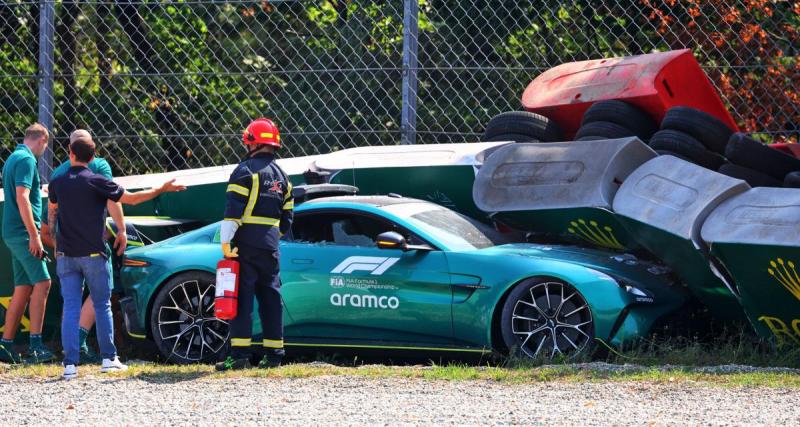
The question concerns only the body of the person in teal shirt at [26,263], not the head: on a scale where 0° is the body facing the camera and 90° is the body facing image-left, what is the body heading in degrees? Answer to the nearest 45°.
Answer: approximately 270°

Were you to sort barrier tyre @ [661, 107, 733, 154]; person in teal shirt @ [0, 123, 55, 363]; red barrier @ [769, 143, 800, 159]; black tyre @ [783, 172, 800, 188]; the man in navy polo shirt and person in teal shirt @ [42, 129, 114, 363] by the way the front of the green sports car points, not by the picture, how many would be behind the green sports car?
3

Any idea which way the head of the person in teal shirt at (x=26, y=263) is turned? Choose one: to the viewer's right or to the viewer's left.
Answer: to the viewer's right

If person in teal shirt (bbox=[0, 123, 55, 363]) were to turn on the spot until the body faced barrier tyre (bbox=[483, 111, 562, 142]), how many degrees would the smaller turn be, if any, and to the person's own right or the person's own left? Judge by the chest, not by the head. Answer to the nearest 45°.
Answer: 0° — they already face it

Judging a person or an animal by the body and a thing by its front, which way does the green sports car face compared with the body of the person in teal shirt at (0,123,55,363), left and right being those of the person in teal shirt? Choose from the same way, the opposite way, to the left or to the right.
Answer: the same way

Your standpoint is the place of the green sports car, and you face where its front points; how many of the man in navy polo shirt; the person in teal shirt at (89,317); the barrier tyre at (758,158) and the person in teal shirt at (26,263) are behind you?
3

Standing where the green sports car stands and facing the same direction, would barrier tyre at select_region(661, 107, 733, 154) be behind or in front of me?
in front

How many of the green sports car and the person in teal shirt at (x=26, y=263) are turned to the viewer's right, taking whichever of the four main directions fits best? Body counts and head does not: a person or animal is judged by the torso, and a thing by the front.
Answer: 2

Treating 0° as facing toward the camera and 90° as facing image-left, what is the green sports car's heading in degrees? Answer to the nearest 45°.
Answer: approximately 270°

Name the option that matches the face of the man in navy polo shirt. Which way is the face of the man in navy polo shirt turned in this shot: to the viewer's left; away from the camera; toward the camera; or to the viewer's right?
away from the camera

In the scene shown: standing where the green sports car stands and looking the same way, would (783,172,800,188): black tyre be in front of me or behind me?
in front

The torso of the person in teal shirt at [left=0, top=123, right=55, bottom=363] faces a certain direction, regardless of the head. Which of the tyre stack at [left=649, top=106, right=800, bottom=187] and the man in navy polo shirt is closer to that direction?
the tyre stack

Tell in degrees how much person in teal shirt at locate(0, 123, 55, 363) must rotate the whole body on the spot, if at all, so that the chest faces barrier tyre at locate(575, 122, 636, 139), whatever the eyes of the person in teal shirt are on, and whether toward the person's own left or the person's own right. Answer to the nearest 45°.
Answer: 0° — they already face it

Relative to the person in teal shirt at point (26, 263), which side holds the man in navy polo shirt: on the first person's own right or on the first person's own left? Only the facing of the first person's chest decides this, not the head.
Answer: on the first person's own right

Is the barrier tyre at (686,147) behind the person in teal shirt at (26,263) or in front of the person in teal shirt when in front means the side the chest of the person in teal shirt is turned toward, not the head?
in front
